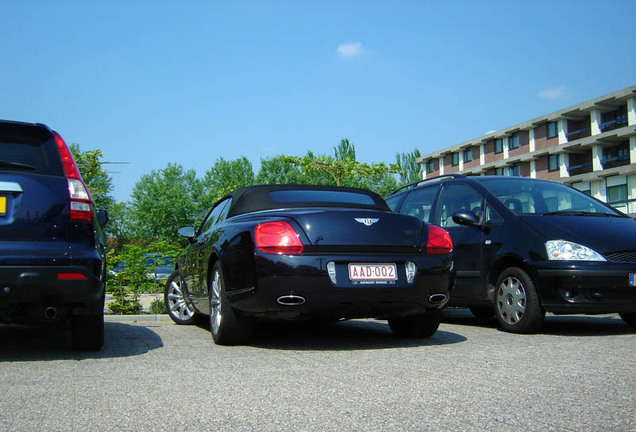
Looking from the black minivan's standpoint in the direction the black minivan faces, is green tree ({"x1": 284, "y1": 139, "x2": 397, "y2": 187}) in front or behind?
behind

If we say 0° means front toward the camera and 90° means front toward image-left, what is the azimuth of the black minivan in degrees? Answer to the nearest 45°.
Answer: approximately 315°

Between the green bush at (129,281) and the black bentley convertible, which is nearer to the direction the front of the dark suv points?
the green bush

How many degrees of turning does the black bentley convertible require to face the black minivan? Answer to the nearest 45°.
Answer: approximately 90° to its right

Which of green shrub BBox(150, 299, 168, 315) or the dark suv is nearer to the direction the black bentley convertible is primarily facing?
the green shrub

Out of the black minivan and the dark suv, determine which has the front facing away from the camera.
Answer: the dark suv

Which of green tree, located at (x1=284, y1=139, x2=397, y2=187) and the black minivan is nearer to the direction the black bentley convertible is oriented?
the green tree

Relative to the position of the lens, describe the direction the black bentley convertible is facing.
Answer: facing away from the viewer and to the left of the viewer

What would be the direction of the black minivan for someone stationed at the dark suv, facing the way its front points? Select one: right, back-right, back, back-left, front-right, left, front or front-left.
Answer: right

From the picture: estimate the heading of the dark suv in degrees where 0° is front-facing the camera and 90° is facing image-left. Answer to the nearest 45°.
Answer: approximately 180°

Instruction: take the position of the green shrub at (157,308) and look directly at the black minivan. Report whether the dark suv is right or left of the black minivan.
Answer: right
